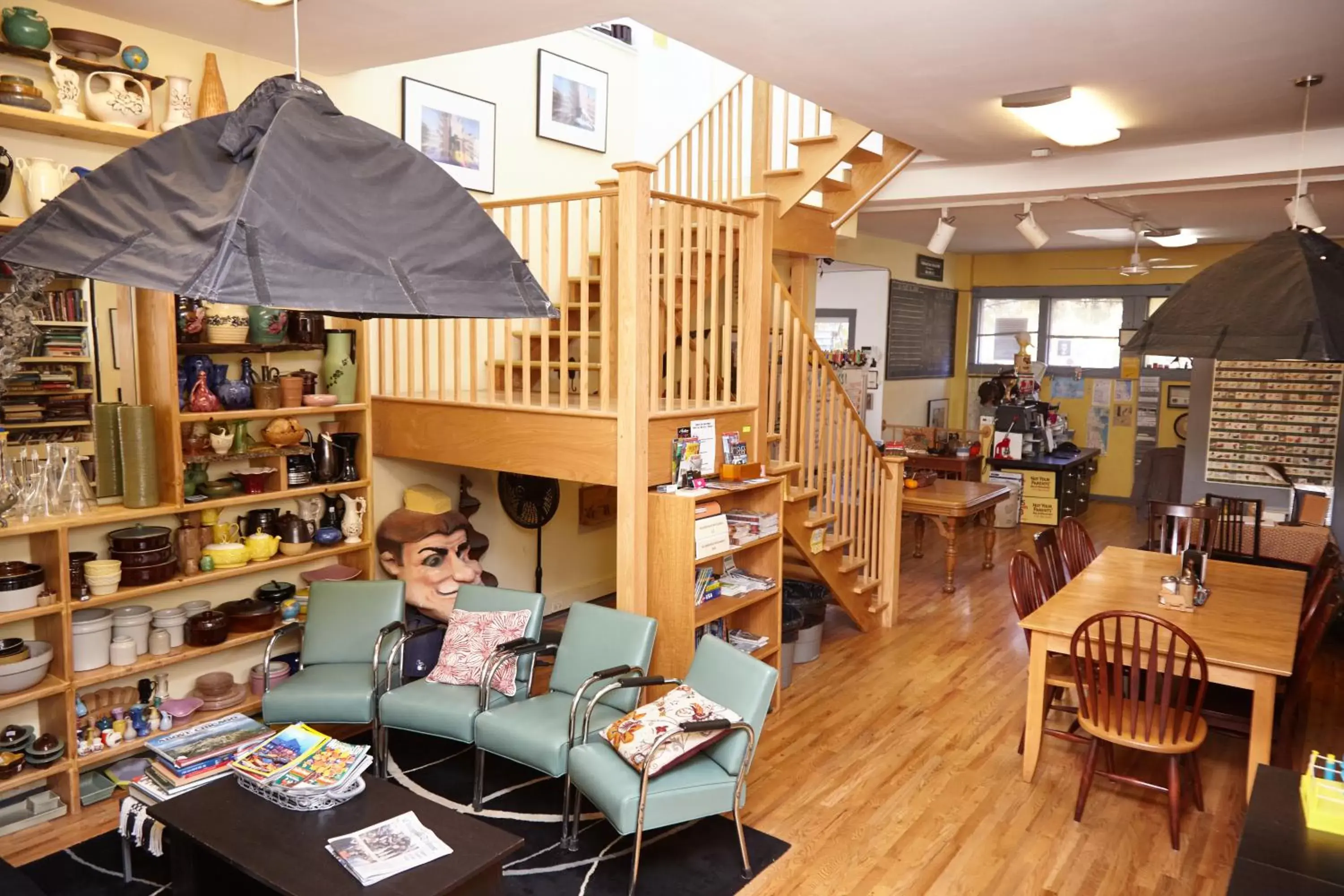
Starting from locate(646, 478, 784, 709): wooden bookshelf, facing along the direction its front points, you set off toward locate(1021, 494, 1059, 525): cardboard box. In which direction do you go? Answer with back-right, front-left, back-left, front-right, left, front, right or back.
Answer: left

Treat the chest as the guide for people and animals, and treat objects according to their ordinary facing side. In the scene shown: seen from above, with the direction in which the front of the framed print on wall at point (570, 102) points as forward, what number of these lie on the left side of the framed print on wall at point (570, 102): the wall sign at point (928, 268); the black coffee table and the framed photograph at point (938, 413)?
2

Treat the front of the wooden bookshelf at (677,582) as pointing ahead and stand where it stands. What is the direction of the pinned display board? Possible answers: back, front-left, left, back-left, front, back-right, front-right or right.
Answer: left

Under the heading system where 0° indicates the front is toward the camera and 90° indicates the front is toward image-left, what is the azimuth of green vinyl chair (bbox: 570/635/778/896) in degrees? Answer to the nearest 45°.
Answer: approximately 45°

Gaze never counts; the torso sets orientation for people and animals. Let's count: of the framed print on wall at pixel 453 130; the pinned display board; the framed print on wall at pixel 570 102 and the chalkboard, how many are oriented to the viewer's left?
0

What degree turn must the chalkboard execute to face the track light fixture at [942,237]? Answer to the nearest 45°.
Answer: approximately 45° to its right

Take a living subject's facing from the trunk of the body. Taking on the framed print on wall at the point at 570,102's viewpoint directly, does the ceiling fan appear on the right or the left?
on its left

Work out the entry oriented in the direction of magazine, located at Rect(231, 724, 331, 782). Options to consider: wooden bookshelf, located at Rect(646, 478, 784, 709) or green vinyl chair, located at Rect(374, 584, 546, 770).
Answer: the green vinyl chair

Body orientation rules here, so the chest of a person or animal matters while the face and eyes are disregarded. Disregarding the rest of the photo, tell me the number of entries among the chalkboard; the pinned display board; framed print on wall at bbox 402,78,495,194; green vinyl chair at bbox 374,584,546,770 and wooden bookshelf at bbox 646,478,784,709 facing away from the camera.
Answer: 0

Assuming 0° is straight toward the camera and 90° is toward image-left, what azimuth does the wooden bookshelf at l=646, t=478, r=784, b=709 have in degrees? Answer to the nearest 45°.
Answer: approximately 315°

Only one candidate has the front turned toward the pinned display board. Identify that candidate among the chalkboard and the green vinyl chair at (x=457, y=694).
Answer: the chalkboard

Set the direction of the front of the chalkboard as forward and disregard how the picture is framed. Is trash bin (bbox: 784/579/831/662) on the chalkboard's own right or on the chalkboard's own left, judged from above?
on the chalkboard's own right

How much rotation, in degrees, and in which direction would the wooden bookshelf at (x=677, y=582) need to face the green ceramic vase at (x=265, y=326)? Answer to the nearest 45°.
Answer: approximately 135° to its right

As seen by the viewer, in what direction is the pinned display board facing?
toward the camera

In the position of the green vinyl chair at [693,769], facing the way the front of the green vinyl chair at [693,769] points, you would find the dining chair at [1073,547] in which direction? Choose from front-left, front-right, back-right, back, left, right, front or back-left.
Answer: back

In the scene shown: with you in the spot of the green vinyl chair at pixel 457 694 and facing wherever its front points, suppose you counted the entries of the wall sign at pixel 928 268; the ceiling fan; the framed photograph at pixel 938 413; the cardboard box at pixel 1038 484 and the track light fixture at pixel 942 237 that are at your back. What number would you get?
5

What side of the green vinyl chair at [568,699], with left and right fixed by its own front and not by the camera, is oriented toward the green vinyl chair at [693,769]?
left

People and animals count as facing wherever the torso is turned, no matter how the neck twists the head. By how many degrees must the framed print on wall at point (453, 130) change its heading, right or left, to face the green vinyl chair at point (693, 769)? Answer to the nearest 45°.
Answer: approximately 45° to its right

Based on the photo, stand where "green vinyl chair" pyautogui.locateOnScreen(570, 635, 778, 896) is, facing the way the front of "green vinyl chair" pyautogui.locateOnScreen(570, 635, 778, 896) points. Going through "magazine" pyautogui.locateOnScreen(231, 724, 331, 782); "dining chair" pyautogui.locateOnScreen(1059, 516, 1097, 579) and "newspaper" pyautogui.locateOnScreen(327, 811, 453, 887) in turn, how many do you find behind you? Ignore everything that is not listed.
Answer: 1

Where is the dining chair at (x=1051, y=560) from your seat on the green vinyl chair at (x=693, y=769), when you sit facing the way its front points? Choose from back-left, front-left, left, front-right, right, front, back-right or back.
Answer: back
